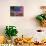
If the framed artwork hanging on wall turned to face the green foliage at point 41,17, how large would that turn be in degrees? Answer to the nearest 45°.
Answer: approximately 90° to its left

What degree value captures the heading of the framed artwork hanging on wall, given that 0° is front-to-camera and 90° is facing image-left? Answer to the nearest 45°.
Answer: approximately 0°
